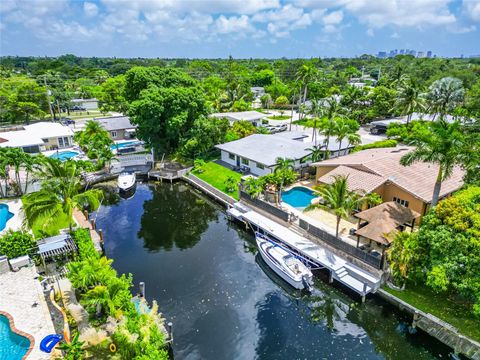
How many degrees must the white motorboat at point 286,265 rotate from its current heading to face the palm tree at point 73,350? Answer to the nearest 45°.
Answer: approximately 90° to its left

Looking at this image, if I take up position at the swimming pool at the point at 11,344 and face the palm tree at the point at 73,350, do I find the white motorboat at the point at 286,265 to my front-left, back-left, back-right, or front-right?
front-left

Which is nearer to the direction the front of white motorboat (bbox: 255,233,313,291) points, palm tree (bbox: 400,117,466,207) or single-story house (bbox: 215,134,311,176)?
the single-story house

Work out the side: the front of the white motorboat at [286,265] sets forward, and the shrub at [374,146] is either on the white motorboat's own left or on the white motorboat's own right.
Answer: on the white motorboat's own right

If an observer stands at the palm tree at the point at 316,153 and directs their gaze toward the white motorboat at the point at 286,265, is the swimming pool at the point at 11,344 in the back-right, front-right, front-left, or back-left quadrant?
front-right

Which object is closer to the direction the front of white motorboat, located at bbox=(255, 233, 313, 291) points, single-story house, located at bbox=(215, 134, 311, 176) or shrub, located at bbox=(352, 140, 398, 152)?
the single-story house

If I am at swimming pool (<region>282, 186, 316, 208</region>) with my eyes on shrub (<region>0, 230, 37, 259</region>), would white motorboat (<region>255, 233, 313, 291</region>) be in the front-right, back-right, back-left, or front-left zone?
front-left

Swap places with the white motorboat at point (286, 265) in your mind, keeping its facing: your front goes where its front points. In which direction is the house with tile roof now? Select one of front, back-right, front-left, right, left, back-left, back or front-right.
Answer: right

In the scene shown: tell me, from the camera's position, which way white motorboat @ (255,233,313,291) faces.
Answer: facing away from the viewer and to the left of the viewer

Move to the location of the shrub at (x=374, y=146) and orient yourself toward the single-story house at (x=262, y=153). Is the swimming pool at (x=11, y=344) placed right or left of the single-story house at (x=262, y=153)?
left
